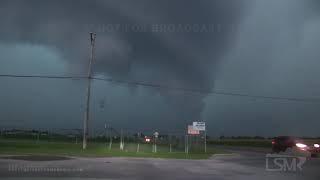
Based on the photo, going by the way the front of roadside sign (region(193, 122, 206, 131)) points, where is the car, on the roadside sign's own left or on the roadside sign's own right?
on the roadside sign's own left

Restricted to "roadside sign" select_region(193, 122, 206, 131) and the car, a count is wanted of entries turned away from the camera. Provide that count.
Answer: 0

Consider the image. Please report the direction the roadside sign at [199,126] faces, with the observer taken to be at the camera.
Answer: facing the viewer
